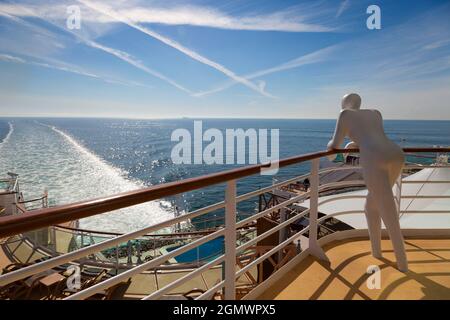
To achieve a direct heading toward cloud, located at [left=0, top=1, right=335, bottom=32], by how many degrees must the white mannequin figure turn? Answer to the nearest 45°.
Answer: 0° — it already faces it

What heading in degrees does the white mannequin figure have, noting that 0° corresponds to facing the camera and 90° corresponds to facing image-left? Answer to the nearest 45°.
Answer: approximately 135°
